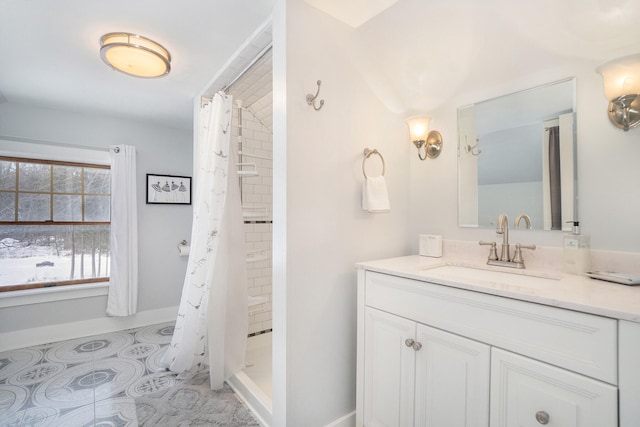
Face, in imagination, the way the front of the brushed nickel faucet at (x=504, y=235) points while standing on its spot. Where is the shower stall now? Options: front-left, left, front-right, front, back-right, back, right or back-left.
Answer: front-right

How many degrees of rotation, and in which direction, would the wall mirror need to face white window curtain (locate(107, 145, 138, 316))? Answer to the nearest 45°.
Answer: approximately 45° to its right

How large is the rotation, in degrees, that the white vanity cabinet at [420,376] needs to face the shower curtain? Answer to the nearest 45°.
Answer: approximately 45° to its right

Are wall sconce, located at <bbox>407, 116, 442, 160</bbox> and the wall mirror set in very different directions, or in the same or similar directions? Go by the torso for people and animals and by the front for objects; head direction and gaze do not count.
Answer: same or similar directions

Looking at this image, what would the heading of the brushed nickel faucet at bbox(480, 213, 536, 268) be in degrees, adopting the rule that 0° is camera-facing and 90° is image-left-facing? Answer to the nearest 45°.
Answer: approximately 45°

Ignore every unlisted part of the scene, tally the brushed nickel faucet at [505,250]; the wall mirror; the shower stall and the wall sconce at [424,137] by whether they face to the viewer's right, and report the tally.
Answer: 0

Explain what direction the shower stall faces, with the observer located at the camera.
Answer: facing the viewer and to the left of the viewer

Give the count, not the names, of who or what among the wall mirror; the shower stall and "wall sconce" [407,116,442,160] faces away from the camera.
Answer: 0

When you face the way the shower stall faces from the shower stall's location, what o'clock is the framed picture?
The framed picture is roughly at 3 o'clock from the shower stall.

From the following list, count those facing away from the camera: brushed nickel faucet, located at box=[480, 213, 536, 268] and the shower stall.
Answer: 0

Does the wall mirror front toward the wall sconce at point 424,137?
no

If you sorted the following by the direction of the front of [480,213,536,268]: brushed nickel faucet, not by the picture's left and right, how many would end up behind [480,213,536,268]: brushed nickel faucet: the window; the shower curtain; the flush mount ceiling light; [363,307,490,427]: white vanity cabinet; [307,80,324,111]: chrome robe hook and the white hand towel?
0

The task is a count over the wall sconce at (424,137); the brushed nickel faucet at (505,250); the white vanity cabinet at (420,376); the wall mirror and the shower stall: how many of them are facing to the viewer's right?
0
